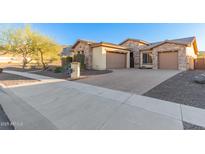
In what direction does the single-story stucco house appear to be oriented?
toward the camera

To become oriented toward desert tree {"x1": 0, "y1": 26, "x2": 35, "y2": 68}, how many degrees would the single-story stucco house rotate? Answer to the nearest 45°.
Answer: approximately 90° to its right
